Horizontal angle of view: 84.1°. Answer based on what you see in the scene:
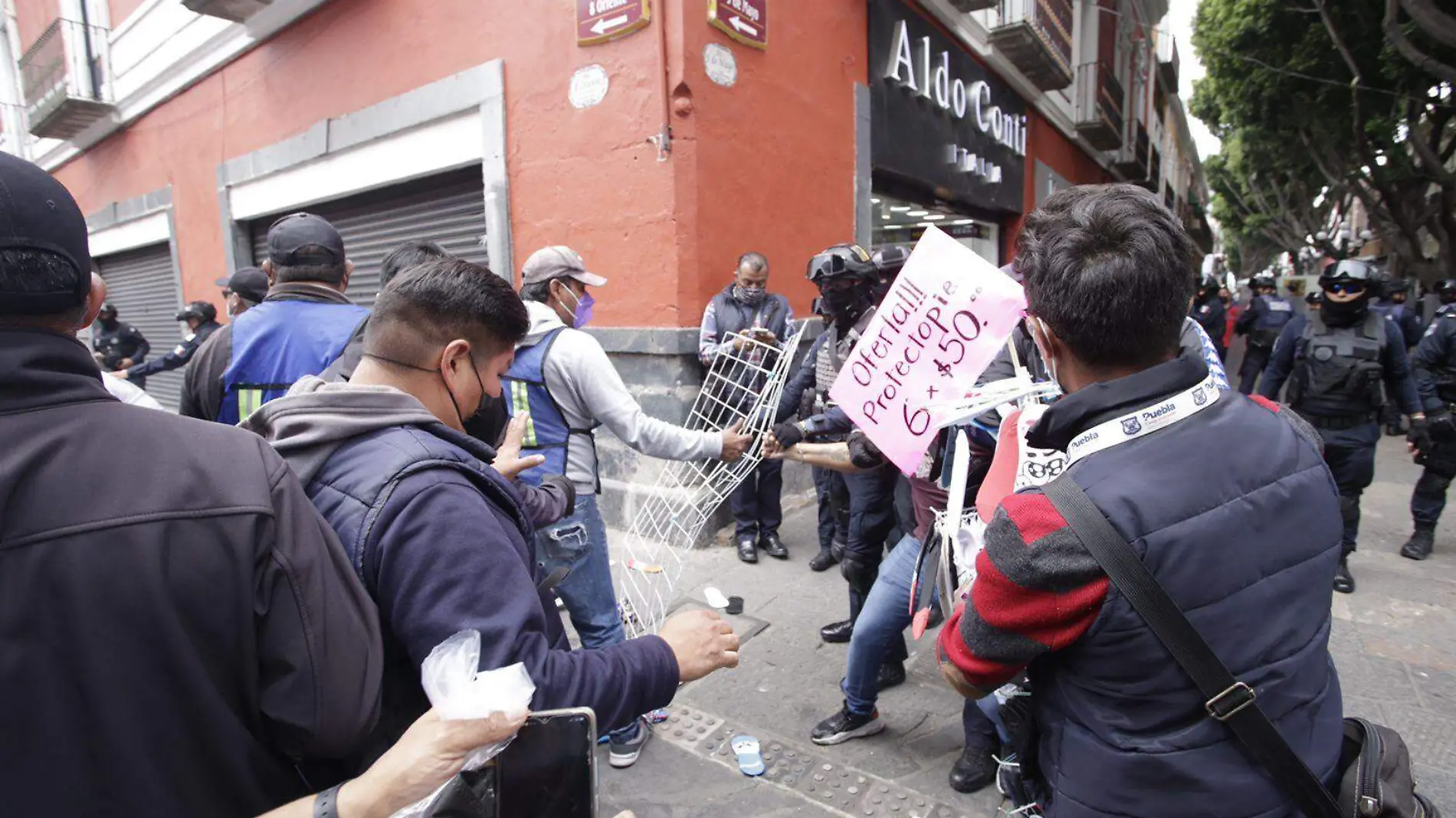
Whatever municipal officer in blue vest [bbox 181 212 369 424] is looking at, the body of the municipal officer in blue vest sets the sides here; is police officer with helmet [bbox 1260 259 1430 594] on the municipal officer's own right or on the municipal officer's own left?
on the municipal officer's own right

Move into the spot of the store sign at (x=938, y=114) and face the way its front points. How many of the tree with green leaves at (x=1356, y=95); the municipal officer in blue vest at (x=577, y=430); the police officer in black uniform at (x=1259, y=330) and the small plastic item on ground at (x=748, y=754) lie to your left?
2

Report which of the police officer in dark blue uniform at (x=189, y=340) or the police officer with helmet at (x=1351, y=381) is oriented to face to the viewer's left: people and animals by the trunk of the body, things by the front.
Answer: the police officer in dark blue uniform

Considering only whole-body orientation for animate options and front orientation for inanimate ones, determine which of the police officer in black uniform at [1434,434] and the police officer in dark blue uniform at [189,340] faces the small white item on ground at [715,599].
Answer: the police officer in black uniform at [1434,434]

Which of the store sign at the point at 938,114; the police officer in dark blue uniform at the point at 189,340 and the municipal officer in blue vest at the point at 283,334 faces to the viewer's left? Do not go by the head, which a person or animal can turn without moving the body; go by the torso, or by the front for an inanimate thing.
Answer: the police officer in dark blue uniform

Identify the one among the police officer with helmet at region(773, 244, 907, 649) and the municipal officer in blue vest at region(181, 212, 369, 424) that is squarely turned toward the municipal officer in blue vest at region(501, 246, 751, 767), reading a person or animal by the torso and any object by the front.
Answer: the police officer with helmet

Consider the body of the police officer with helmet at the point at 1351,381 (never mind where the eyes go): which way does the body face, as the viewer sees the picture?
toward the camera

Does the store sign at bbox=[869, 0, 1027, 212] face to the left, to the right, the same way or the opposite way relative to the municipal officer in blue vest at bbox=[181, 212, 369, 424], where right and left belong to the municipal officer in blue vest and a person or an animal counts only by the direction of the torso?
the opposite way

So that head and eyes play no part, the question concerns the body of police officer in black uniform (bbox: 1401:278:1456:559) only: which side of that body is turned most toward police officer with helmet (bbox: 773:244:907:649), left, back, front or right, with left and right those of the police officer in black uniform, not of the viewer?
front

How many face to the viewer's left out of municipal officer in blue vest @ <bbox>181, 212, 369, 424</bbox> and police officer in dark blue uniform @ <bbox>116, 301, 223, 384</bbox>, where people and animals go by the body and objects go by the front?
1

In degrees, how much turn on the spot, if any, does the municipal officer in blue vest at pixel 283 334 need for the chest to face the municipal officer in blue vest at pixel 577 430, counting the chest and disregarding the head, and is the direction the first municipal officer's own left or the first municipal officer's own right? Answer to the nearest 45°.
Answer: approximately 135° to the first municipal officer's own right

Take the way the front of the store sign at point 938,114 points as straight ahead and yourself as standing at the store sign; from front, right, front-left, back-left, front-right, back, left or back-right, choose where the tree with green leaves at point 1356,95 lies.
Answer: left

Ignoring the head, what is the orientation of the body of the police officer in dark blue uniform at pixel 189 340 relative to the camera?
to the viewer's left

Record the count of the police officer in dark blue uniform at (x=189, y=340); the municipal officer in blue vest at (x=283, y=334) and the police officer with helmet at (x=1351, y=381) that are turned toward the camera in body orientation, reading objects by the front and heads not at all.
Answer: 1

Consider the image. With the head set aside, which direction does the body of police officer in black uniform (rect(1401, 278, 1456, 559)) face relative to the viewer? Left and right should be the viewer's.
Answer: facing the viewer and to the left of the viewer

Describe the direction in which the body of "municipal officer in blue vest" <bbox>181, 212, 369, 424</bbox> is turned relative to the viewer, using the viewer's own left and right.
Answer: facing away from the viewer

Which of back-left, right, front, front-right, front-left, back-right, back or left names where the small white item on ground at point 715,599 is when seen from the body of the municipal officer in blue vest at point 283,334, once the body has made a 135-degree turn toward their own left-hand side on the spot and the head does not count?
back-left
